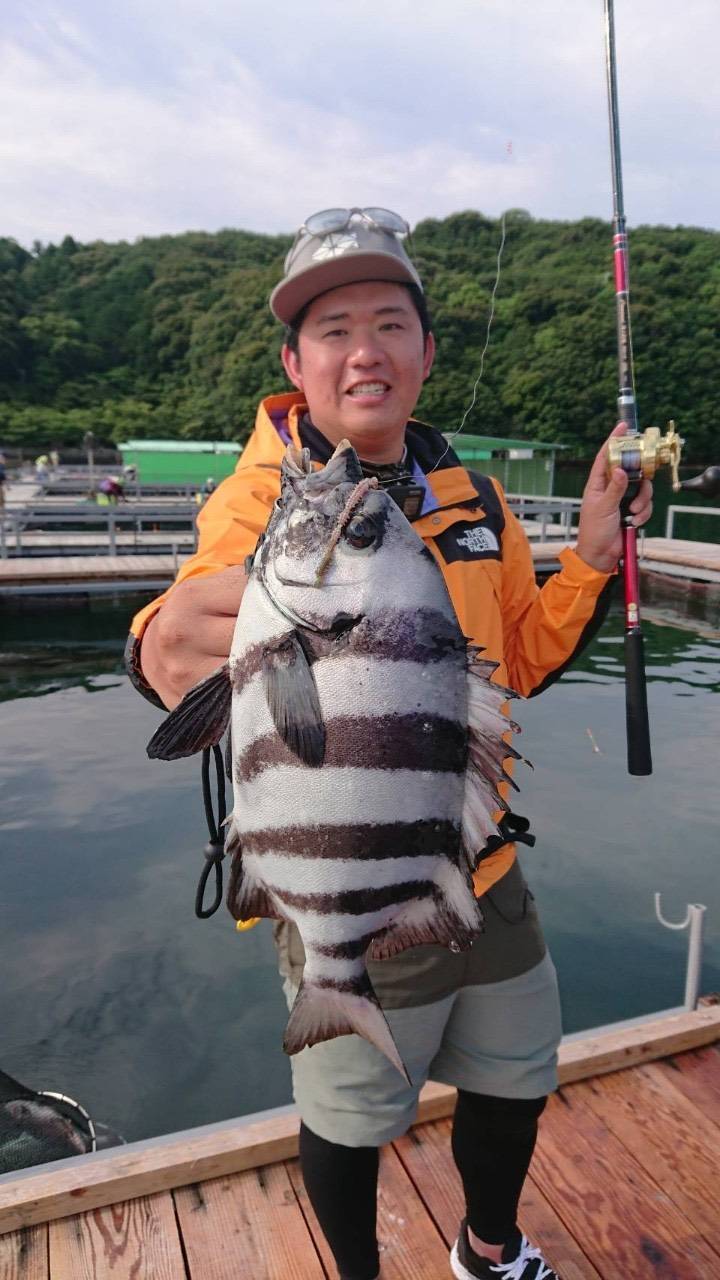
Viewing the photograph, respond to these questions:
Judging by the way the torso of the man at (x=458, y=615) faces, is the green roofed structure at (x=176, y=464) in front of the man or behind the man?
behind

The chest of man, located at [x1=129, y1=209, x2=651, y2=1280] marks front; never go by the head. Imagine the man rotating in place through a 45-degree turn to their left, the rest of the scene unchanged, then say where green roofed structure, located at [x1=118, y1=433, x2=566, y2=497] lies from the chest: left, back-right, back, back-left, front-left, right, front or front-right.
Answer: back-left

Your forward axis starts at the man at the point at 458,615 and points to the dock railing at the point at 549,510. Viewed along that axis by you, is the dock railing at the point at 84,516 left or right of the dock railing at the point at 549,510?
left

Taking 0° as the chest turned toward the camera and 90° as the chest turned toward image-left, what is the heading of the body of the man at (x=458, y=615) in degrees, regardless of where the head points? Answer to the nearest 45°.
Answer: approximately 0°

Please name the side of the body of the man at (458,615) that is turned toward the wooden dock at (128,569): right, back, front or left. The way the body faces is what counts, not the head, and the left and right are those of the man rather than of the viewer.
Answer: back

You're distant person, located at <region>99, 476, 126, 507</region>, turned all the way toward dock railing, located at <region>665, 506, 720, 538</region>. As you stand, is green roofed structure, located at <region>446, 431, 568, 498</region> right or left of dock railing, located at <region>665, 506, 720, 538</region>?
left

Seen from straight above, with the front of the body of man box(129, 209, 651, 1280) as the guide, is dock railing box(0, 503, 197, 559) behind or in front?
behind

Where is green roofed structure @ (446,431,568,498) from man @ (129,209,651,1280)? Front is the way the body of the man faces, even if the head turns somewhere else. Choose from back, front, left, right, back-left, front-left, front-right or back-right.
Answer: back

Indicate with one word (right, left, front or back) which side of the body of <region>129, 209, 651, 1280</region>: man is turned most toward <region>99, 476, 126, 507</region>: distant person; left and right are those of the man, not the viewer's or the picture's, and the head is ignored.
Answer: back
